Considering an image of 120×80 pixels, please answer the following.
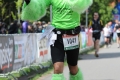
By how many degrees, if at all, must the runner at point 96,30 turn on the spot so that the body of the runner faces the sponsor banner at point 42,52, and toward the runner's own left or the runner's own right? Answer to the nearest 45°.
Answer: approximately 45° to the runner's own right

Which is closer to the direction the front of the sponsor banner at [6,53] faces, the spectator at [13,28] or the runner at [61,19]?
the runner

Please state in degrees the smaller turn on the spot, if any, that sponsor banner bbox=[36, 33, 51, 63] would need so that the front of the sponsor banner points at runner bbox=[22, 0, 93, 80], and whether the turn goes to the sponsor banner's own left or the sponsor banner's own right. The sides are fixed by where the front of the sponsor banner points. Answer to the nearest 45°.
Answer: approximately 45° to the sponsor banner's own right

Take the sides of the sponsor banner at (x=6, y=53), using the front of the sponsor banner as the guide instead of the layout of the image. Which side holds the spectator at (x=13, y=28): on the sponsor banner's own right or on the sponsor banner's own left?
on the sponsor banner's own left

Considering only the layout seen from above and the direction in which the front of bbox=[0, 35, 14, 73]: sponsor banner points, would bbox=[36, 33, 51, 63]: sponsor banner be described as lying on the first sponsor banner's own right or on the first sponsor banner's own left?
on the first sponsor banner's own left

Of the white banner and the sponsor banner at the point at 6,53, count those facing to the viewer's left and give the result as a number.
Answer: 0

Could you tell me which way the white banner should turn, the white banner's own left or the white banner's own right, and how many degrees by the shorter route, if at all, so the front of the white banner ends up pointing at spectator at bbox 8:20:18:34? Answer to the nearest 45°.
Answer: approximately 135° to the white banner's own left
